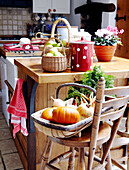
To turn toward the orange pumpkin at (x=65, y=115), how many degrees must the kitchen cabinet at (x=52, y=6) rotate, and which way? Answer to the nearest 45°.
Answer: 0° — it already faces it

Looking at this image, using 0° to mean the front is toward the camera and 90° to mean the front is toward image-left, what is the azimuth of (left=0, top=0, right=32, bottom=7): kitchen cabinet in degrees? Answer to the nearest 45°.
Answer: approximately 0°

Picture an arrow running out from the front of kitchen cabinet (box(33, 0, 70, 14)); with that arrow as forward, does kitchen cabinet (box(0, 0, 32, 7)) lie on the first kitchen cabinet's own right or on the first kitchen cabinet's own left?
on the first kitchen cabinet's own right

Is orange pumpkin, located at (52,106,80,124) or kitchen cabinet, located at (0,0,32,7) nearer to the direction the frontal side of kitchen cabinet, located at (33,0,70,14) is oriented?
the orange pumpkin

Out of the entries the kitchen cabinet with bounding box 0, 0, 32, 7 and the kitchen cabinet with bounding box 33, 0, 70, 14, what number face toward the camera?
2

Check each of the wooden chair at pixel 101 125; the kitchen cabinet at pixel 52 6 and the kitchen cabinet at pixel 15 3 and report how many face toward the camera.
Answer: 2
